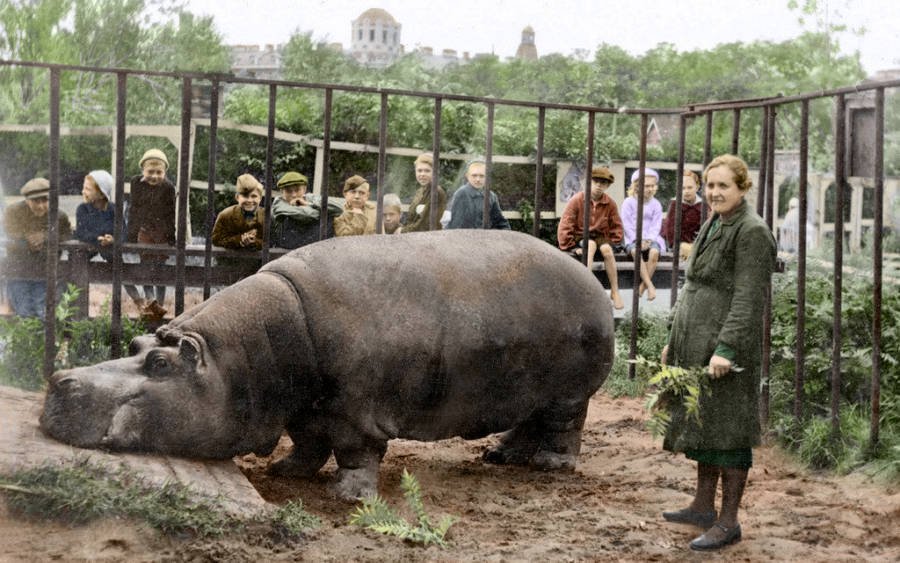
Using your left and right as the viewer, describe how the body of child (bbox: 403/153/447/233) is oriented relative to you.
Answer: facing the viewer

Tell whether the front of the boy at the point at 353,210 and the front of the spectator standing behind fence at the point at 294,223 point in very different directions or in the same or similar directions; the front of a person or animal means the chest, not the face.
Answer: same or similar directions

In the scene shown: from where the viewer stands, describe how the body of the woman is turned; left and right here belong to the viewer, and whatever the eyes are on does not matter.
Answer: facing the viewer and to the left of the viewer

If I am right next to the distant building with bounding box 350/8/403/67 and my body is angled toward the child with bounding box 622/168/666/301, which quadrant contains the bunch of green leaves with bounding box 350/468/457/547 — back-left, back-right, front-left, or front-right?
front-right

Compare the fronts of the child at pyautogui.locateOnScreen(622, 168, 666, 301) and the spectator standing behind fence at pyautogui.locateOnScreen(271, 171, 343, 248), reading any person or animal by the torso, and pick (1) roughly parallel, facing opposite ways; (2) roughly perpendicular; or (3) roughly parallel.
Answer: roughly parallel

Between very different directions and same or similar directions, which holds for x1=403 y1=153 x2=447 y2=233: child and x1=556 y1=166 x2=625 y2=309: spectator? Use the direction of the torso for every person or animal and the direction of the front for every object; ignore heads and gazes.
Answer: same or similar directions

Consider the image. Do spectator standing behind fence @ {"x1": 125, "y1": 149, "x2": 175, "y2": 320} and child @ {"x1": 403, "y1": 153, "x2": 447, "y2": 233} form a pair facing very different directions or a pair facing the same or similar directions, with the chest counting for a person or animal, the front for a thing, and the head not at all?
same or similar directions

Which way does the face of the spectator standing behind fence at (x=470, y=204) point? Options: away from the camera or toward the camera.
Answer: toward the camera

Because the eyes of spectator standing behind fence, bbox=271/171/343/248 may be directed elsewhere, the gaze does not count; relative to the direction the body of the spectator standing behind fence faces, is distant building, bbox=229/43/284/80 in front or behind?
behind

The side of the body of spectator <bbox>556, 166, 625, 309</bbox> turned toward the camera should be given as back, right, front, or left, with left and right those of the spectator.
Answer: front

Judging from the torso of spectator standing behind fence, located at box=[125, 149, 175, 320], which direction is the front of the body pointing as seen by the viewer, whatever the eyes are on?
toward the camera

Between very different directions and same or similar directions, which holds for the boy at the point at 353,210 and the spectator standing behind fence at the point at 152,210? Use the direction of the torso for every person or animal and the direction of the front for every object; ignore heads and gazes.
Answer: same or similar directions

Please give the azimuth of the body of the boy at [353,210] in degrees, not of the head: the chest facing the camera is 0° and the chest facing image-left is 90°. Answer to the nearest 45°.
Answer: approximately 0°
